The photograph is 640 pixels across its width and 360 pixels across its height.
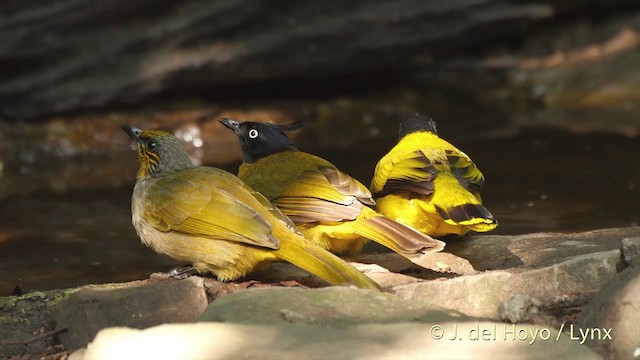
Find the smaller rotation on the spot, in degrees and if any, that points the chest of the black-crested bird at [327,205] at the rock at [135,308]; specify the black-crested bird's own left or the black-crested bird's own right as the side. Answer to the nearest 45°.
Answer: approximately 90° to the black-crested bird's own left

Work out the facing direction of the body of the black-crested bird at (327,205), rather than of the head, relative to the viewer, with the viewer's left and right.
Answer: facing away from the viewer and to the left of the viewer

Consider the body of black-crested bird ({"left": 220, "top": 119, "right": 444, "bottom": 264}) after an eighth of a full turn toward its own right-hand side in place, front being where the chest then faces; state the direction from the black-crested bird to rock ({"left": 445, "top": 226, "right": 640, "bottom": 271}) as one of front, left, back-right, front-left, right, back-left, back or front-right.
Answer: right

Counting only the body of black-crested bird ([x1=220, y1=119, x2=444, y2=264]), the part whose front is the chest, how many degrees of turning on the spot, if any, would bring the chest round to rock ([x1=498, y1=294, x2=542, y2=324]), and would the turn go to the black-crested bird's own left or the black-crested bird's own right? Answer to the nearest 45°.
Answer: approximately 180°

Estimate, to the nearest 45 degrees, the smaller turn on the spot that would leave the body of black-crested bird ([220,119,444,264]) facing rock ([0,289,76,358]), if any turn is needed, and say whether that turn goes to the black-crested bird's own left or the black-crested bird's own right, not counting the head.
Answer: approximately 90° to the black-crested bird's own left

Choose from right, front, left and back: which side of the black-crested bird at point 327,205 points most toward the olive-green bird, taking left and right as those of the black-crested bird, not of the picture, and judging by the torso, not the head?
left

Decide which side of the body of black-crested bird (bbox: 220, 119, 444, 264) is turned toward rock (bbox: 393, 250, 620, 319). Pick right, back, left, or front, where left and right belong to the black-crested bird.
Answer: back

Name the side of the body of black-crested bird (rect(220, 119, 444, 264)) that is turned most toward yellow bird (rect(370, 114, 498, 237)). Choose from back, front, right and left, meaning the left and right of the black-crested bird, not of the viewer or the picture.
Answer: right
